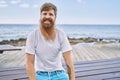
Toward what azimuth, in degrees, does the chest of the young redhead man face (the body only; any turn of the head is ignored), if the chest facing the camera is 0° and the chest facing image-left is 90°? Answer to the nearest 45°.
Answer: approximately 0°
